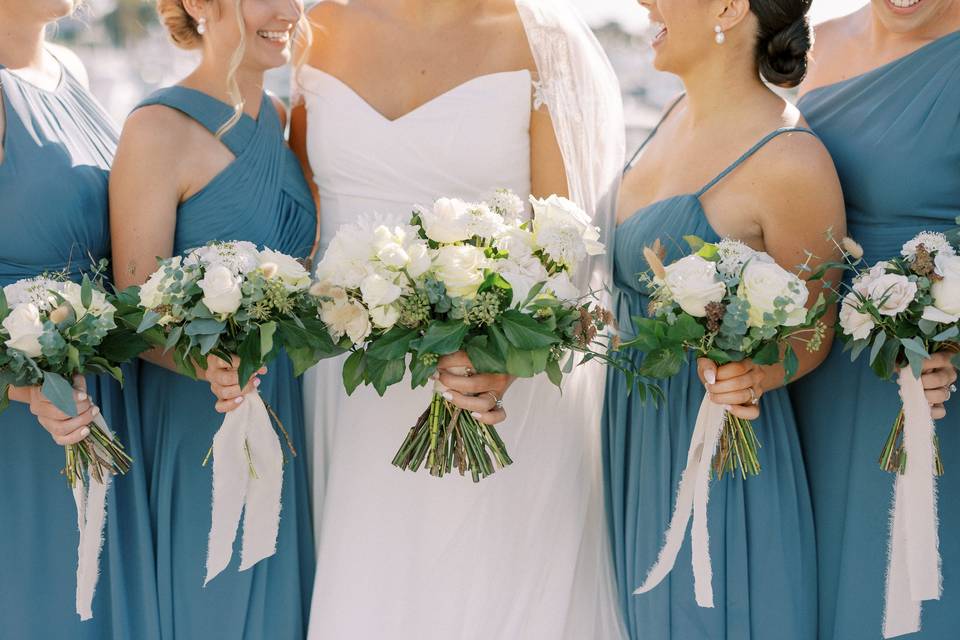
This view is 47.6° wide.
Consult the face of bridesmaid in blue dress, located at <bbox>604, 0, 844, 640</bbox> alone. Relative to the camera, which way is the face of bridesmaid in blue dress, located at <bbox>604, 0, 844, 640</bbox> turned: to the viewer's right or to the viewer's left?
to the viewer's left

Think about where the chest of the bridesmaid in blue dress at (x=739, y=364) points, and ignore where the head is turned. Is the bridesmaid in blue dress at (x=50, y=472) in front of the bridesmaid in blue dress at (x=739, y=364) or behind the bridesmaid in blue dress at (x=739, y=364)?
in front

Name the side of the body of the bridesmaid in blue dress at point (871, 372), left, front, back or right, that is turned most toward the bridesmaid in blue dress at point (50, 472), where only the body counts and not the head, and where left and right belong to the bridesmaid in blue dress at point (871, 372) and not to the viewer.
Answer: right

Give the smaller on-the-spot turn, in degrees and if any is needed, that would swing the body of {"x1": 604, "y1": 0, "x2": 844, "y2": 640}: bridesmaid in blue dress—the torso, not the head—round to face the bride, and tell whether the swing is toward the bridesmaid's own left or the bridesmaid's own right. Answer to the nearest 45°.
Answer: approximately 45° to the bridesmaid's own right

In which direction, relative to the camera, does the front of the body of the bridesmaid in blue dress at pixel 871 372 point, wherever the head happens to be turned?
toward the camera

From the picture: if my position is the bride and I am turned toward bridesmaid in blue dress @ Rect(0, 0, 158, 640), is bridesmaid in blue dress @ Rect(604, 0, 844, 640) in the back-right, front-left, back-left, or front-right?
back-right

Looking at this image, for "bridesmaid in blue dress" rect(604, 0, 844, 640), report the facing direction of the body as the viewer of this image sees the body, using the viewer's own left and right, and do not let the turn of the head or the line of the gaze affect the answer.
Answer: facing the viewer and to the left of the viewer

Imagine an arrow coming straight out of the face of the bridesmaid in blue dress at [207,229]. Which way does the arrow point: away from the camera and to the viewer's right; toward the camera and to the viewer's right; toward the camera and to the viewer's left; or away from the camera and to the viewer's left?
toward the camera and to the viewer's right

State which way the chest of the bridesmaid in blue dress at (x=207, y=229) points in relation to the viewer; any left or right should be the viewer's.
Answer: facing the viewer and to the right of the viewer

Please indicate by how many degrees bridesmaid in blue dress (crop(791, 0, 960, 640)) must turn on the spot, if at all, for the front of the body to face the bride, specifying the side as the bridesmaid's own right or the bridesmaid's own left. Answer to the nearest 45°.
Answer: approximately 90° to the bridesmaid's own right

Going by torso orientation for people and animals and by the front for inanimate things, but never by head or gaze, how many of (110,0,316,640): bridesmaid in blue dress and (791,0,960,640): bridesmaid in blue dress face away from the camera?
0
